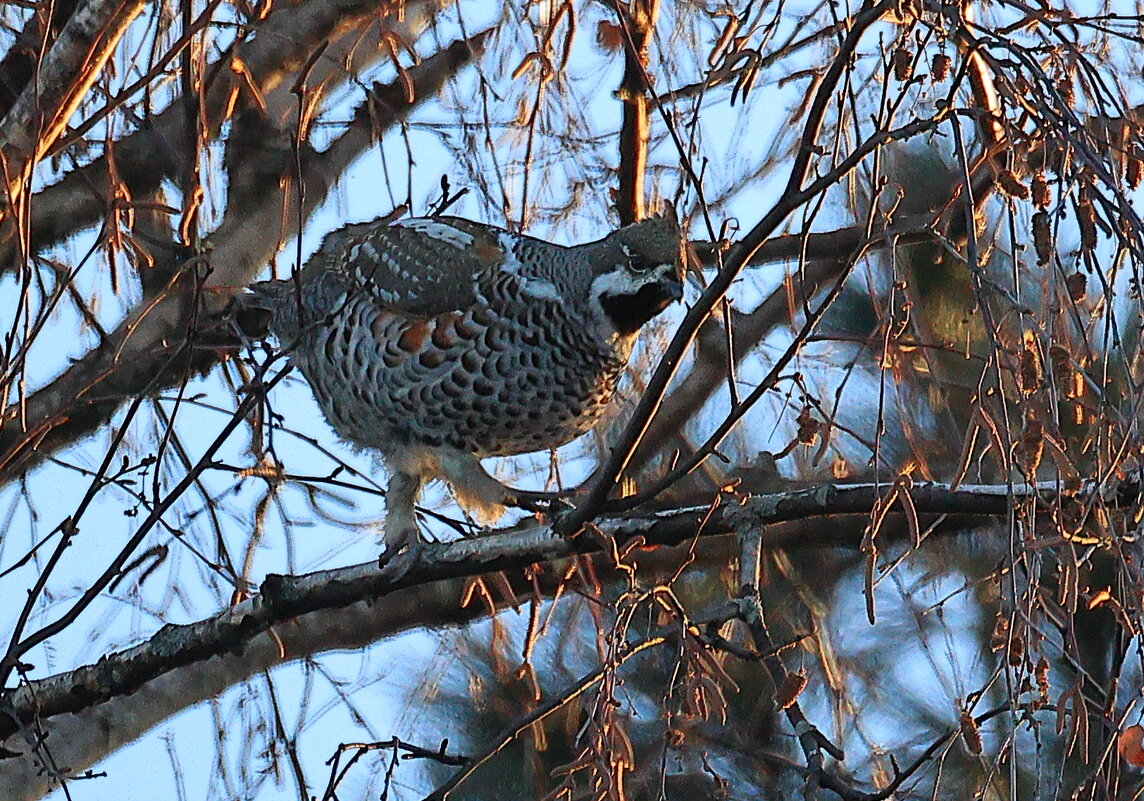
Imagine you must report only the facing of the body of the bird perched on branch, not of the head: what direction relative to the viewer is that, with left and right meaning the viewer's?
facing to the right of the viewer

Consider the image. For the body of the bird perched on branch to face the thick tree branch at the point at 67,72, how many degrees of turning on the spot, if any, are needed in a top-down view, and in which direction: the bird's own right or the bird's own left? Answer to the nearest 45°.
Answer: approximately 135° to the bird's own right
